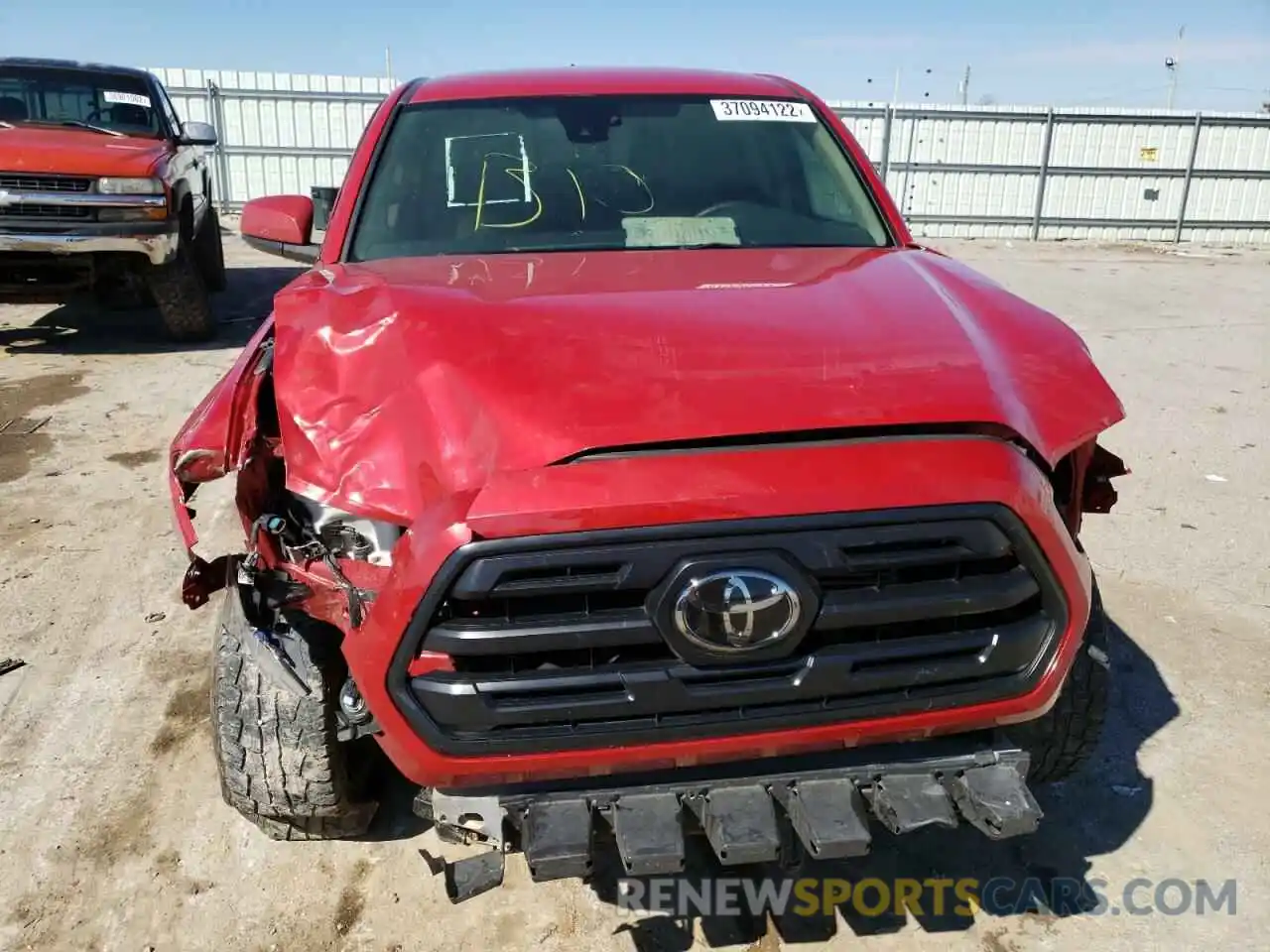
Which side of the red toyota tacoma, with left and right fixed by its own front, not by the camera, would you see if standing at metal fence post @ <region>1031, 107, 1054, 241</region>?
back

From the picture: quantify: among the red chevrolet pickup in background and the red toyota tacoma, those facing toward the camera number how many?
2

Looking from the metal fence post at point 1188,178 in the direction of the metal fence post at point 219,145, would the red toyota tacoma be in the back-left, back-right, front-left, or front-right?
front-left

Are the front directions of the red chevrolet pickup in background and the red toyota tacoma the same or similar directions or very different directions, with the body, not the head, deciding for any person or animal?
same or similar directions

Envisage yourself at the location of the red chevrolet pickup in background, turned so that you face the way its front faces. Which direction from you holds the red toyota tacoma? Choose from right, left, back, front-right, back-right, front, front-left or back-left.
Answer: front

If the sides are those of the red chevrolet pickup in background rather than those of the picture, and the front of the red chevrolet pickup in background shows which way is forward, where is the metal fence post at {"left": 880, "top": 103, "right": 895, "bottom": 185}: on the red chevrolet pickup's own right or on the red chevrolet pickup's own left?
on the red chevrolet pickup's own left

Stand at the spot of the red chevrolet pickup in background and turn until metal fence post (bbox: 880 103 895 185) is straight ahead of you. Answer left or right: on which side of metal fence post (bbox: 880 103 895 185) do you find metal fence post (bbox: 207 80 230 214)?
left

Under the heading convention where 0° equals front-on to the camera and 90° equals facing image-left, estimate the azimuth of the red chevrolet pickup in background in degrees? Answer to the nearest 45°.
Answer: approximately 0°

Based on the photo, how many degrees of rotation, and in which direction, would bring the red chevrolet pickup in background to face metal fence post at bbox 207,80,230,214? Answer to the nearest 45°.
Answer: approximately 180°

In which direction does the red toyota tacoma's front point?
toward the camera

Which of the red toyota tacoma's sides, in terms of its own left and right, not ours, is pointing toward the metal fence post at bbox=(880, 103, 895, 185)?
back

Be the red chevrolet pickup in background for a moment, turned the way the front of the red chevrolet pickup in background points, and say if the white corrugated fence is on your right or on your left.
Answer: on your left

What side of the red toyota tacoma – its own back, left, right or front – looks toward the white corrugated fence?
back
